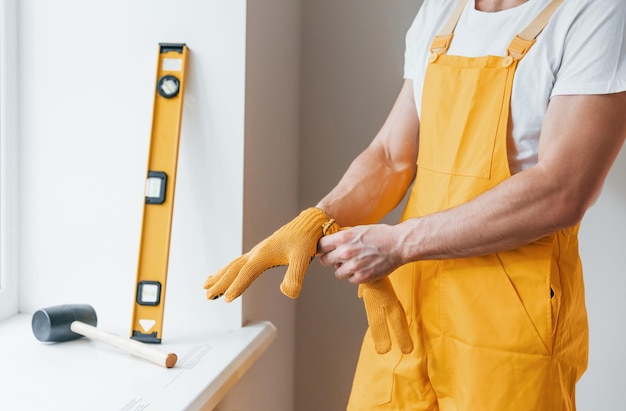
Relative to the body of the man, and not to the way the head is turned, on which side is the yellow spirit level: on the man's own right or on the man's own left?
on the man's own right

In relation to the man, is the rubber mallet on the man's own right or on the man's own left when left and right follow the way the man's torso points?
on the man's own right

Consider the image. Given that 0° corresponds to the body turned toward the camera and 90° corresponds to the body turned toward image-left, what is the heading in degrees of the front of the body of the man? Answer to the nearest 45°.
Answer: approximately 45°
